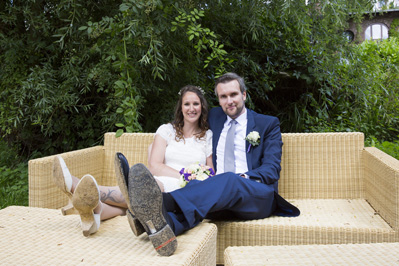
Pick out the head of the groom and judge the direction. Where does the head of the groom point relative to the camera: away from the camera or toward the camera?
toward the camera

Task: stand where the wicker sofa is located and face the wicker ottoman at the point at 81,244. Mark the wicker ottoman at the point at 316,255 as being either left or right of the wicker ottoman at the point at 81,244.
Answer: left

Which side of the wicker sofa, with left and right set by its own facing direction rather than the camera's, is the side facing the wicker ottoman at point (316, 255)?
front

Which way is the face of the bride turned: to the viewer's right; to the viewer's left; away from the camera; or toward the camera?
toward the camera

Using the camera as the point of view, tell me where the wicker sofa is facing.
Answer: facing the viewer

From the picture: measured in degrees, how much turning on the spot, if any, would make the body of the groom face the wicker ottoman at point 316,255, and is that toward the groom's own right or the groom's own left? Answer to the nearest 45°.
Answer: approximately 45° to the groom's own left
